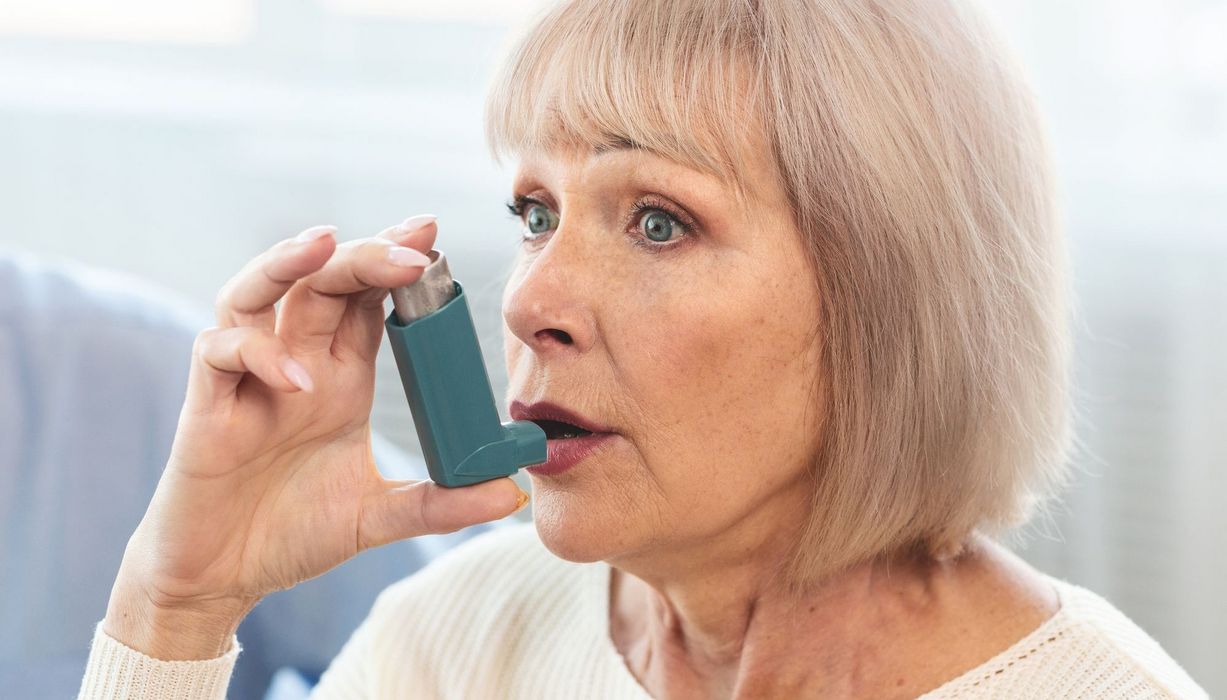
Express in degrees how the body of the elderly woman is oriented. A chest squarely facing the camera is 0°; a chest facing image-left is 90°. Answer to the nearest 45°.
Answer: approximately 45°
